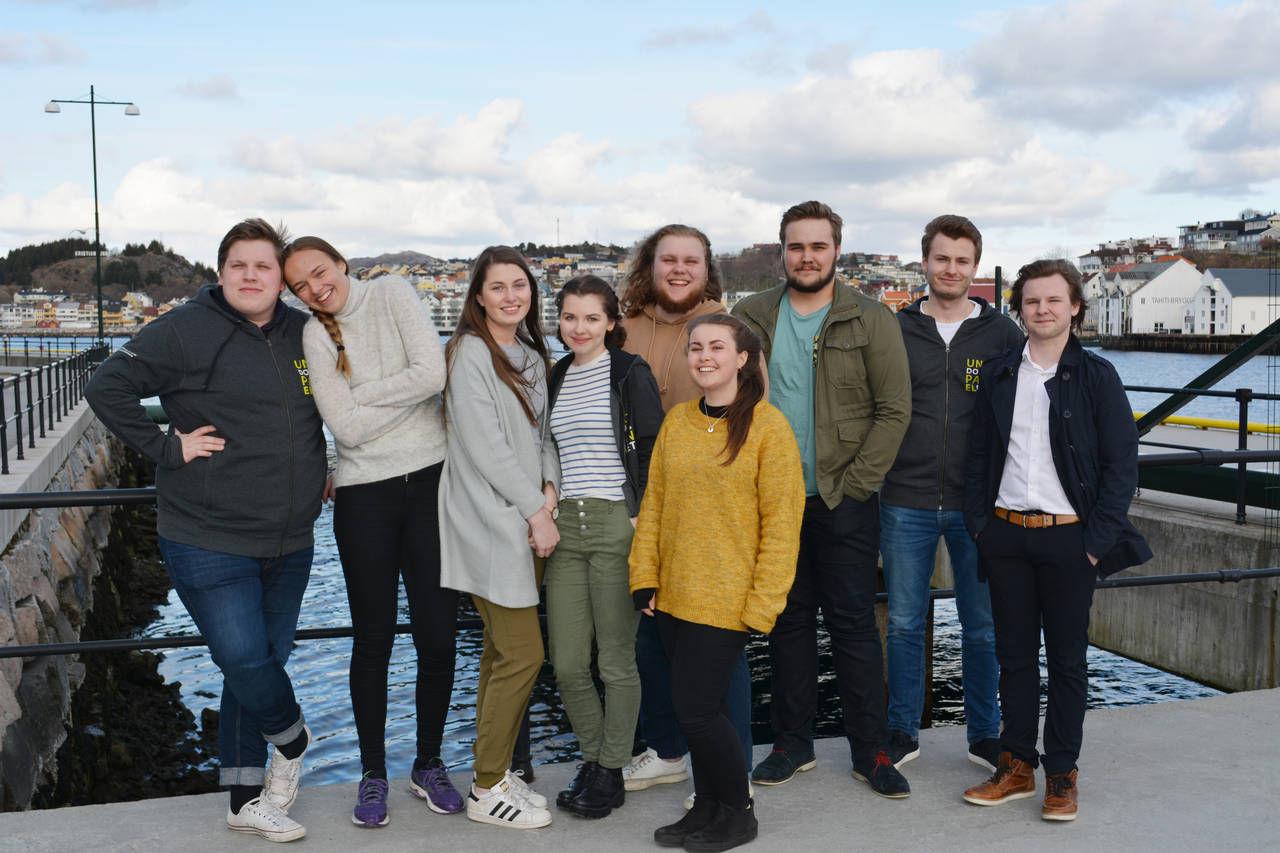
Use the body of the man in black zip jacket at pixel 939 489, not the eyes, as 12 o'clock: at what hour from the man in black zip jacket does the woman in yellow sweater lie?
The woman in yellow sweater is roughly at 1 o'clock from the man in black zip jacket.

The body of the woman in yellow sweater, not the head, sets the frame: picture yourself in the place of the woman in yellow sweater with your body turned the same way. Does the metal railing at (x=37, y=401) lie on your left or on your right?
on your right

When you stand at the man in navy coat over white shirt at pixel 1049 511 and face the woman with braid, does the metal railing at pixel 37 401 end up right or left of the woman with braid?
right

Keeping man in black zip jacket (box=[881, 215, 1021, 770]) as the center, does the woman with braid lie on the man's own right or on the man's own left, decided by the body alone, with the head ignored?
on the man's own right

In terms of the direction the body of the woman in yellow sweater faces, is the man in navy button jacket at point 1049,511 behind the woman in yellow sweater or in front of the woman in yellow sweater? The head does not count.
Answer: behind

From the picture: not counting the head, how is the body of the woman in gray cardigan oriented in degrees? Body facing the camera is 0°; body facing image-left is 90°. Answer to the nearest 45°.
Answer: approximately 315°

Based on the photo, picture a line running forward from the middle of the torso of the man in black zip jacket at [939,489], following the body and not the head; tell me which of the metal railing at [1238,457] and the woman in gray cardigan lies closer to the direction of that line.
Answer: the woman in gray cardigan

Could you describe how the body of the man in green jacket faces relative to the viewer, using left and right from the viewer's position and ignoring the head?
facing the viewer

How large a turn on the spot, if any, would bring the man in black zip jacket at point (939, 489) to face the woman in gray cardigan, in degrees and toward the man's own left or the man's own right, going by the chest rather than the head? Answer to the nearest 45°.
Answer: approximately 45° to the man's own right

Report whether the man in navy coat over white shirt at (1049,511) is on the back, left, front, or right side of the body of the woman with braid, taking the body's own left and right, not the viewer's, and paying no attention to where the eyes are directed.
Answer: left

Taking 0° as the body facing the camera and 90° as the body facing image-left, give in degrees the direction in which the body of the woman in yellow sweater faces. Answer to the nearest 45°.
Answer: approximately 45°

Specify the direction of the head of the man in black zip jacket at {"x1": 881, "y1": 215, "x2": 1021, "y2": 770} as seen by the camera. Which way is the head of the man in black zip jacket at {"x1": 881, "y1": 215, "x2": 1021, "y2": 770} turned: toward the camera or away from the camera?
toward the camera

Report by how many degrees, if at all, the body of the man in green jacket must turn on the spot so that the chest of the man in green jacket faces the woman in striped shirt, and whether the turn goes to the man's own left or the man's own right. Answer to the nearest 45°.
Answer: approximately 45° to the man's own right

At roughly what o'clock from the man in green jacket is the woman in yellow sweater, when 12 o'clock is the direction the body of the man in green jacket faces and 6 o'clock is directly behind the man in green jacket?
The woman in yellow sweater is roughly at 1 o'clock from the man in green jacket.

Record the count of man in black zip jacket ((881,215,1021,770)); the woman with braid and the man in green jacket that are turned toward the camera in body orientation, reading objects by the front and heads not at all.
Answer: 3

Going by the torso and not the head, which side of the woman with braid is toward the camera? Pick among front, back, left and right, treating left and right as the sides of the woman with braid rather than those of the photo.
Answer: front
